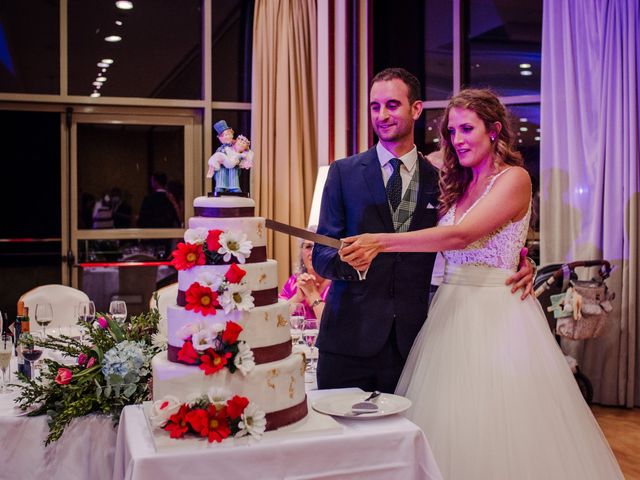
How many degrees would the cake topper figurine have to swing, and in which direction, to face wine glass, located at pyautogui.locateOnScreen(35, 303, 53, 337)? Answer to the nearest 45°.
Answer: approximately 135° to its right

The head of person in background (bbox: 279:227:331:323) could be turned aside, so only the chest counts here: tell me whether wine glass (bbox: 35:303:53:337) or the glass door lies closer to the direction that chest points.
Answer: the wine glass

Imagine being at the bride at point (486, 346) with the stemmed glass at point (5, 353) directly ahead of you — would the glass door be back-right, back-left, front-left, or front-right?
front-right

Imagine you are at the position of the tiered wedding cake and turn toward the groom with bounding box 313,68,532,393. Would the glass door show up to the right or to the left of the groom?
left

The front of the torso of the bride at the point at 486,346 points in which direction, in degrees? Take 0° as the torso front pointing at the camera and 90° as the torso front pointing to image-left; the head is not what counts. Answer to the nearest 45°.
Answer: approximately 45°

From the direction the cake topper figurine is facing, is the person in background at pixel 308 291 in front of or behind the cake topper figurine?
behind

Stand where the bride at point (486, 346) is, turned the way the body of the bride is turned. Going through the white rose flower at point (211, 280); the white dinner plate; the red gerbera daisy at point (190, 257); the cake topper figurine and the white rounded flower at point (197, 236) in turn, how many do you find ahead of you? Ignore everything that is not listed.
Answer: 5

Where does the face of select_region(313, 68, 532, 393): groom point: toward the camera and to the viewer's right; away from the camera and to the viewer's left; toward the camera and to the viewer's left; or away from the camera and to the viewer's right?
toward the camera and to the viewer's left

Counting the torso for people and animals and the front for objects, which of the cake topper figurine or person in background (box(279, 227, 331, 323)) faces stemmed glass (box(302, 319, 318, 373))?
the person in background

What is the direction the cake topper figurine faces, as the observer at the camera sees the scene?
facing the viewer

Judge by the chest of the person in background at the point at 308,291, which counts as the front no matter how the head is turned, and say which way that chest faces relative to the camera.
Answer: toward the camera

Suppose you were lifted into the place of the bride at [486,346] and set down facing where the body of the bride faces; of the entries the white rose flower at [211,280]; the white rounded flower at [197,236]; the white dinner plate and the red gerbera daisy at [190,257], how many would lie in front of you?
4

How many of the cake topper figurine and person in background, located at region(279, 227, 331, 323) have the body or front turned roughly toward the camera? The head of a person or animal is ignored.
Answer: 2
